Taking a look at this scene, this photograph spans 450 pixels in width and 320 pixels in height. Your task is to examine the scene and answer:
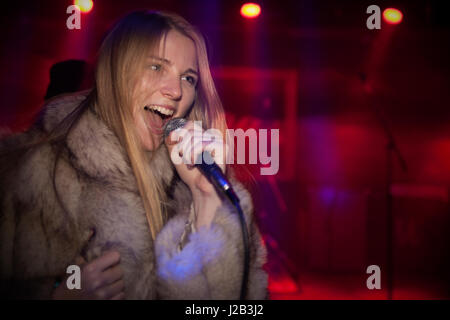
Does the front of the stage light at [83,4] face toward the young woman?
yes

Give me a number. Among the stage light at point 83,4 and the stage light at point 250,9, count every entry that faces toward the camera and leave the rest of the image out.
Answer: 2

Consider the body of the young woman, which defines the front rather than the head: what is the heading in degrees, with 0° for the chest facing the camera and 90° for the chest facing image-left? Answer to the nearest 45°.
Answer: approximately 315°

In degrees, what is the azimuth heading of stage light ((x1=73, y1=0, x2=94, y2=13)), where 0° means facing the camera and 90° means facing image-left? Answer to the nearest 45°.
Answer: approximately 0°

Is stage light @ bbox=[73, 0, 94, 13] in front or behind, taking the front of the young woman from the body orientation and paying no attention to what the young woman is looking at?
behind

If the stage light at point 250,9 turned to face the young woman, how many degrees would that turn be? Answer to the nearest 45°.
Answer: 0° — it already faces them
